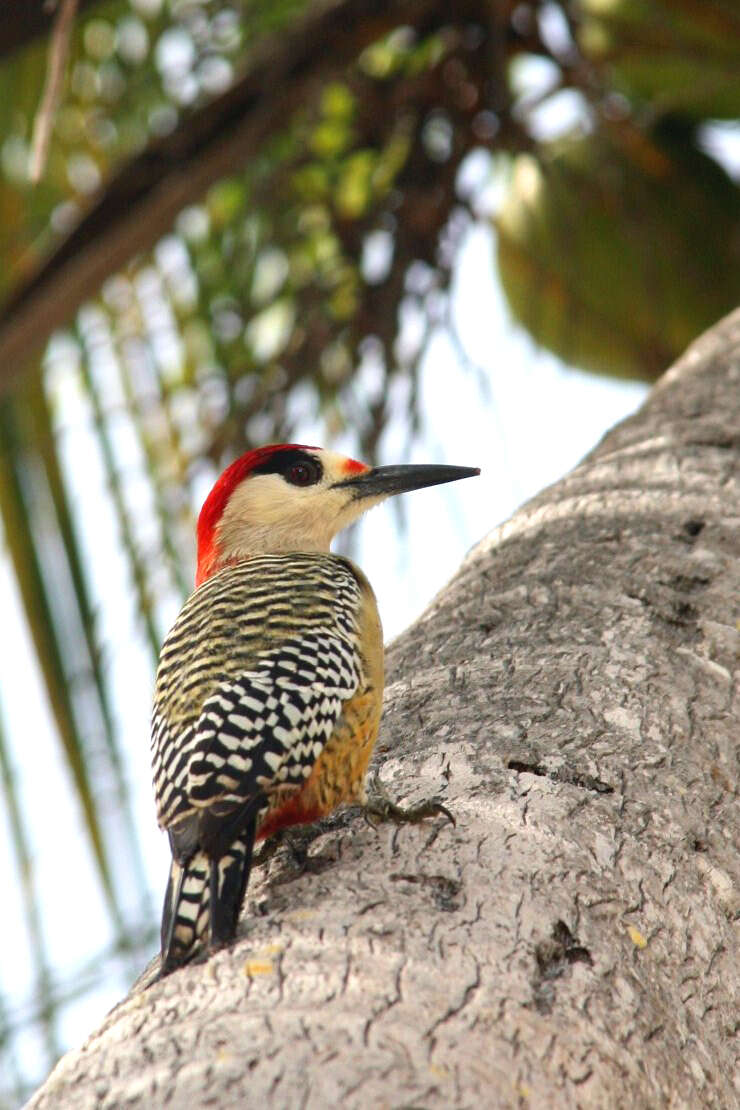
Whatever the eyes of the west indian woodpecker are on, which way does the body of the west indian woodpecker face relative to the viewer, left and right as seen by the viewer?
facing away from the viewer and to the right of the viewer

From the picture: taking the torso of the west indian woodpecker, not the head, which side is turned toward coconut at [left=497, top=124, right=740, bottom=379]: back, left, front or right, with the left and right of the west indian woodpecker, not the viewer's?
front
